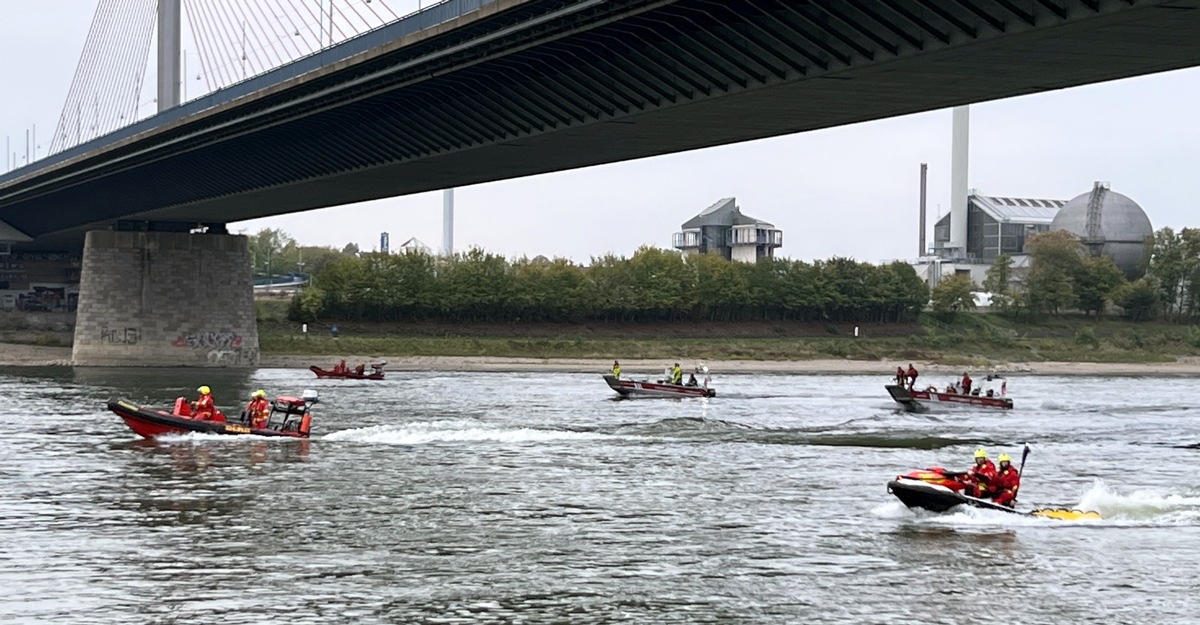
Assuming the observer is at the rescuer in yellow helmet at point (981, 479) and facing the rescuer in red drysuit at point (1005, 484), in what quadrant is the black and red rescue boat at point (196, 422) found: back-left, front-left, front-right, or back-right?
back-left

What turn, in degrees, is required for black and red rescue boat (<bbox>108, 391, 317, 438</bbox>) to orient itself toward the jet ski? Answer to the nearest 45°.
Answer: approximately 135° to its left

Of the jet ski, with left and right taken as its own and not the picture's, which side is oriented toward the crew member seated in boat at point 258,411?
front

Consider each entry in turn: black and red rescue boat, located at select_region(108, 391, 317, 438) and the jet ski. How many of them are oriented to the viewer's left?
2

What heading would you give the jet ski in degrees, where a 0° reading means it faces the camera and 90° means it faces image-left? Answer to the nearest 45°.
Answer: approximately 90°

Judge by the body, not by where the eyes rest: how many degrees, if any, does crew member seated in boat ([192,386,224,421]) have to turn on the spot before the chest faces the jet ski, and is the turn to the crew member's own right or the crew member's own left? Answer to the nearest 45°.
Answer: approximately 135° to the crew member's own left

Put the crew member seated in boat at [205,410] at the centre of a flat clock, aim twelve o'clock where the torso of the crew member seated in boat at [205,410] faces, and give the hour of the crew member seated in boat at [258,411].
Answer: the crew member seated in boat at [258,411] is roughly at 7 o'clock from the crew member seated in boat at [205,410].

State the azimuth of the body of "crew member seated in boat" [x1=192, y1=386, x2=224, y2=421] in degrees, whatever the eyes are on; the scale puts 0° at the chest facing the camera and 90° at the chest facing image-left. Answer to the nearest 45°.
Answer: approximately 90°

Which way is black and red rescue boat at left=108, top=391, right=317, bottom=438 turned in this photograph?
to the viewer's left
